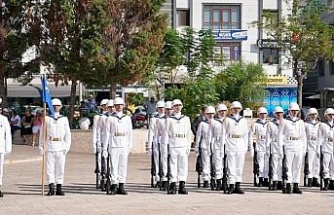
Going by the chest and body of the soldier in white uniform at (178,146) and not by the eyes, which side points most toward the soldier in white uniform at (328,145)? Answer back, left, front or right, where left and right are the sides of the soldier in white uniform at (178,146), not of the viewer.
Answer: left

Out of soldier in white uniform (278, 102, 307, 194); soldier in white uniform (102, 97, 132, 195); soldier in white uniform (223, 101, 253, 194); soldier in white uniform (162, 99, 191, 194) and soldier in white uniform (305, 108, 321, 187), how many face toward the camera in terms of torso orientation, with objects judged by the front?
5

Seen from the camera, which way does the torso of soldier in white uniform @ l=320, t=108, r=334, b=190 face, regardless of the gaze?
toward the camera

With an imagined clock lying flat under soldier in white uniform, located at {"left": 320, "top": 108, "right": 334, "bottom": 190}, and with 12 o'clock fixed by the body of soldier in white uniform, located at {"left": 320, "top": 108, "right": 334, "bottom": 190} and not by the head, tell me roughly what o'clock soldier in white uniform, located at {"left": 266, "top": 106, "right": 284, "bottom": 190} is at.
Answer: soldier in white uniform, located at {"left": 266, "top": 106, "right": 284, "bottom": 190} is roughly at 2 o'clock from soldier in white uniform, located at {"left": 320, "top": 108, "right": 334, "bottom": 190}.

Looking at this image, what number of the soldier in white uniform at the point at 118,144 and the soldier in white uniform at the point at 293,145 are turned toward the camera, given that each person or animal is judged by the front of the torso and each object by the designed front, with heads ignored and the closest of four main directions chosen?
2

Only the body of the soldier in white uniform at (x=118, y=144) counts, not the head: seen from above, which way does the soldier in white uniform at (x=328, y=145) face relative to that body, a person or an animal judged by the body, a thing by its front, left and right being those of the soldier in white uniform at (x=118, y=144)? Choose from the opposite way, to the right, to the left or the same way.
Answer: the same way

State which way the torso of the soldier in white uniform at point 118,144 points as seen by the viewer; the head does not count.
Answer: toward the camera

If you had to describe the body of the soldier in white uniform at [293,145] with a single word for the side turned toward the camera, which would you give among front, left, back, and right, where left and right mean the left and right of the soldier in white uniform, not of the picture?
front

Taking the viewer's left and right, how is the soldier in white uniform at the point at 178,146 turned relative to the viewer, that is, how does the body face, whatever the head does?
facing the viewer

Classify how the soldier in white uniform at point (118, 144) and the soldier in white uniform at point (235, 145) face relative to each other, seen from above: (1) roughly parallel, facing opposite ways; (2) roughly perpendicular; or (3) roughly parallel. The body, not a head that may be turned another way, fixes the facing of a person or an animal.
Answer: roughly parallel

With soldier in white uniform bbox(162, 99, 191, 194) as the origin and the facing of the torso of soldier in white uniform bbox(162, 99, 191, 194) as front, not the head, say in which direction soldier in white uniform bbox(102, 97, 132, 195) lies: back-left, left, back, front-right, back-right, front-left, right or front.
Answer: right

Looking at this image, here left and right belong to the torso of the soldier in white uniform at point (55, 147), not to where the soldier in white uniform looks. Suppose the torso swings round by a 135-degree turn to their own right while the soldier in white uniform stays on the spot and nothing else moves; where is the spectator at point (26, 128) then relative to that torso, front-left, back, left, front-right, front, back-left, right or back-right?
front-right

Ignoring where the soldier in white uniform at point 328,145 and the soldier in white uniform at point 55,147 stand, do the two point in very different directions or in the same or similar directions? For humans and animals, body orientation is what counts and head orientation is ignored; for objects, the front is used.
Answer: same or similar directions
